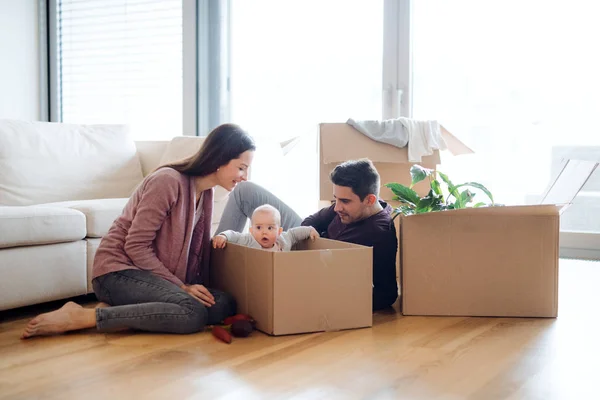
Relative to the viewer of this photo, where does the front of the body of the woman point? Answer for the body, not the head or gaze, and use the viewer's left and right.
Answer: facing to the right of the viewer

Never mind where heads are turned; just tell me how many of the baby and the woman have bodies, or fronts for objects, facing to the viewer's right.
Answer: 1

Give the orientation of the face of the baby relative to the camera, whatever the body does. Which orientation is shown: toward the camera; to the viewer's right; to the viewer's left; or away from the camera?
toward the camera

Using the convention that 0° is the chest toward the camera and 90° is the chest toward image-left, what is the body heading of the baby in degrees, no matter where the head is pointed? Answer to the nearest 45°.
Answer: approximately 0°

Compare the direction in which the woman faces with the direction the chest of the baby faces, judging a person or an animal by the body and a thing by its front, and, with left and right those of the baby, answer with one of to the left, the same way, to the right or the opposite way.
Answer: to the left

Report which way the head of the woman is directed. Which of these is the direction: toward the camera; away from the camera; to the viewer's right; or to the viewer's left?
to the viewer's right

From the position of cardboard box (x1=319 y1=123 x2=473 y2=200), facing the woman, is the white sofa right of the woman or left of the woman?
right

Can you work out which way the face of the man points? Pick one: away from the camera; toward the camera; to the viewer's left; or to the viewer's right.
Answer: to the viewer's left

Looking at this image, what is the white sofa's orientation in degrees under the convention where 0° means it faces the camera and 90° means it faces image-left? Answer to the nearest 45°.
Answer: approximately 315°

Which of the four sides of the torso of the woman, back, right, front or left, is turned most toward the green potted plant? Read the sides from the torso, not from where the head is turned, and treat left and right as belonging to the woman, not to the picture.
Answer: front
